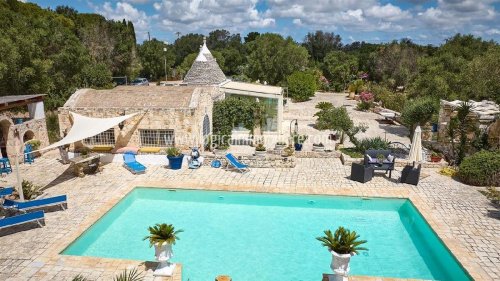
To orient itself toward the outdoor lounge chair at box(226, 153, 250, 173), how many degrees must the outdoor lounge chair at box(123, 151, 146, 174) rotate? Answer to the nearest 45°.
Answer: approximately 45° to its left

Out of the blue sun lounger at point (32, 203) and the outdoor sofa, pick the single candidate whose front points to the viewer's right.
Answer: the blue sun lounger

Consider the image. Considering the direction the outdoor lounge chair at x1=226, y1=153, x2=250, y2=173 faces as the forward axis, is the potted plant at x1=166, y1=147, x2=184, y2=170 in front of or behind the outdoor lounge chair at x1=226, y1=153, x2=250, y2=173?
behind

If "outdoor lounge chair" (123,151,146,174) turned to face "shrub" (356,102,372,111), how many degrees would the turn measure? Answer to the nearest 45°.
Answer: approximately 90° to its left

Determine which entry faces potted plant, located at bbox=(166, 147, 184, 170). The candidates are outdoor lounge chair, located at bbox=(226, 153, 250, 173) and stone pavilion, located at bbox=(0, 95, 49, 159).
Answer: the stone pavilion

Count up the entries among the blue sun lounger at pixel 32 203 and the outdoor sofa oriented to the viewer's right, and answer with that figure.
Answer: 1

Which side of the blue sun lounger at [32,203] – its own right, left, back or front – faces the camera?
right

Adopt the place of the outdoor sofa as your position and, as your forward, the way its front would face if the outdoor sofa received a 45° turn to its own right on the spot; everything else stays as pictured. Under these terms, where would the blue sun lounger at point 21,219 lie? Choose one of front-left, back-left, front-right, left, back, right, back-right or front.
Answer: front

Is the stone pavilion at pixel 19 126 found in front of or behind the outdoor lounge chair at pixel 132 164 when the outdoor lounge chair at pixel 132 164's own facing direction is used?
behind

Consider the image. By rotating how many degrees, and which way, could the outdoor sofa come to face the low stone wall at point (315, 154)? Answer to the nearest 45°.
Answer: approximately 135° to its right

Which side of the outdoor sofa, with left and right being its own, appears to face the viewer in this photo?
front

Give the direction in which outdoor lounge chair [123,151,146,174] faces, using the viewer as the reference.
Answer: facing the viewer and to the right of the viewer

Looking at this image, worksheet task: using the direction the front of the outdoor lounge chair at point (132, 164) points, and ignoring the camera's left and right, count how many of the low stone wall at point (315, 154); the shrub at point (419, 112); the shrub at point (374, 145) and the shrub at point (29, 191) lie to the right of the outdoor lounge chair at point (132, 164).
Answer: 1

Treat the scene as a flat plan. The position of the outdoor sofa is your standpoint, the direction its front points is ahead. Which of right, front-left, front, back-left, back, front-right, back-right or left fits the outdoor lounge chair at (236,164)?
right

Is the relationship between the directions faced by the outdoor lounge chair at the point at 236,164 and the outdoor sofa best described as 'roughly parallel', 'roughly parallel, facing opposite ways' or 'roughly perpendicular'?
roughly perpendicular
